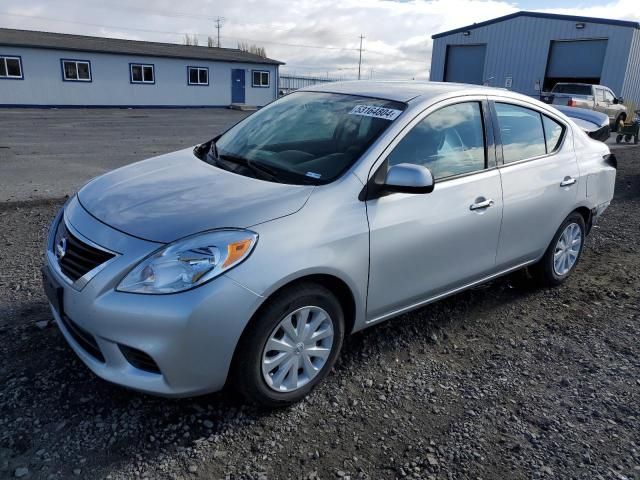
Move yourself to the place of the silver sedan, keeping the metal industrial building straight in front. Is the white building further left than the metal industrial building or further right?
left

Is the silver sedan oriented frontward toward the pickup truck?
no

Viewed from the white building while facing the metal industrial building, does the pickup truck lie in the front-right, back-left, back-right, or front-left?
front-right

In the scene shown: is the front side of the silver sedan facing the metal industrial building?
no

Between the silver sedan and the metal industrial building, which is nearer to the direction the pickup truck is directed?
the metal industrial building

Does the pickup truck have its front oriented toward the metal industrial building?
no

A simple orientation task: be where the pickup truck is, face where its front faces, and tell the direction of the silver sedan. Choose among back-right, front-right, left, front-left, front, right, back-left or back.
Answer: back-right

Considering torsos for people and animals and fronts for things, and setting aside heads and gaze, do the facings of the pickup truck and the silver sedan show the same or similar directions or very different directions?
very different directions

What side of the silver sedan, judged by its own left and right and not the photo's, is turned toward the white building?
right

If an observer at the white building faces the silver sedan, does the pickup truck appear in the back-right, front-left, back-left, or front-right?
front-left

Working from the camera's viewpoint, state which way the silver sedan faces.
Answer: facing the viewer and to the left of the viewer

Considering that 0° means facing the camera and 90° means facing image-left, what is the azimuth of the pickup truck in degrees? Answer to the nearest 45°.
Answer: approximately 225°
